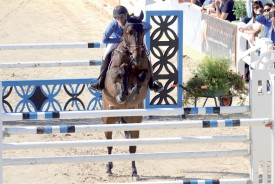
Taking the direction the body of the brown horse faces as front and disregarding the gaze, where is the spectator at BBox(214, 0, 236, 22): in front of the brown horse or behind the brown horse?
behind

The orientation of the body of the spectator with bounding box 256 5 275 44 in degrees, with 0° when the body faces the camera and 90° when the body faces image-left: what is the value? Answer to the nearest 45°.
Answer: approximately 45°

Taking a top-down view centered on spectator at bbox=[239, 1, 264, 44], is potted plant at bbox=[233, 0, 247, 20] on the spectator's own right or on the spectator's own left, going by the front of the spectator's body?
on the spectator's own right

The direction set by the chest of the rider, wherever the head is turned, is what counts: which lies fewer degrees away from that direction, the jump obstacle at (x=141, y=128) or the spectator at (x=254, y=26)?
the jump obstacle

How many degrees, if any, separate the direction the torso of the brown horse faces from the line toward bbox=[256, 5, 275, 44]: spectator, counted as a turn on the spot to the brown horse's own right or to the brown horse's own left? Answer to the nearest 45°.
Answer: approximately 135° to the brown horse's own left

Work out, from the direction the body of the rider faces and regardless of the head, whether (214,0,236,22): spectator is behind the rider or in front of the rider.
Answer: behind
